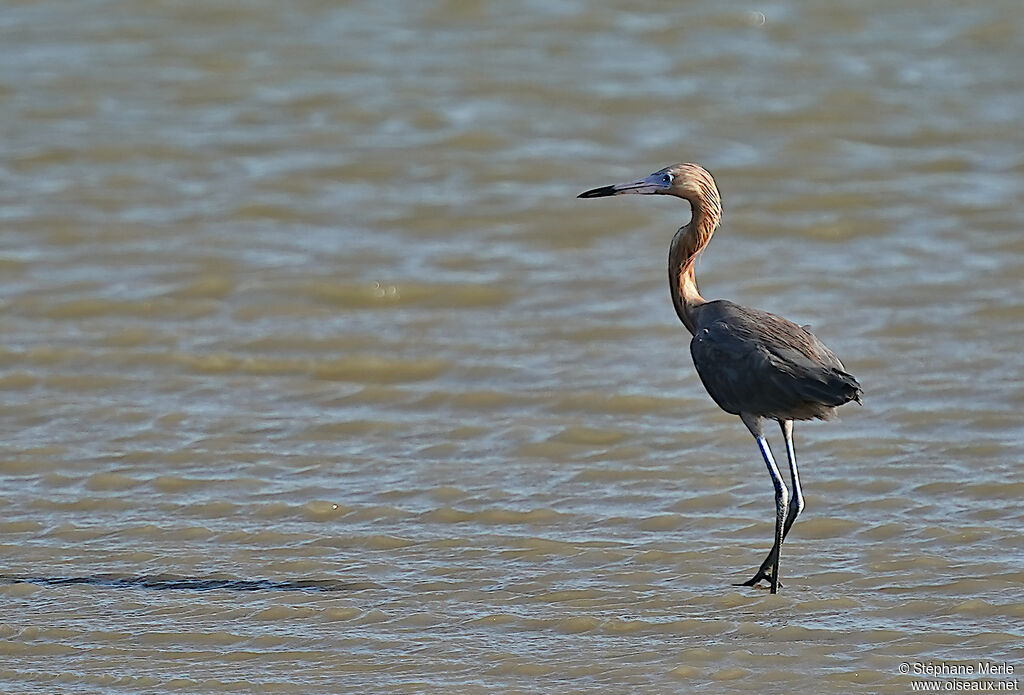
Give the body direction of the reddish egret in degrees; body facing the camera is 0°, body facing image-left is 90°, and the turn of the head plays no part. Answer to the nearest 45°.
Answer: approximately 90°
